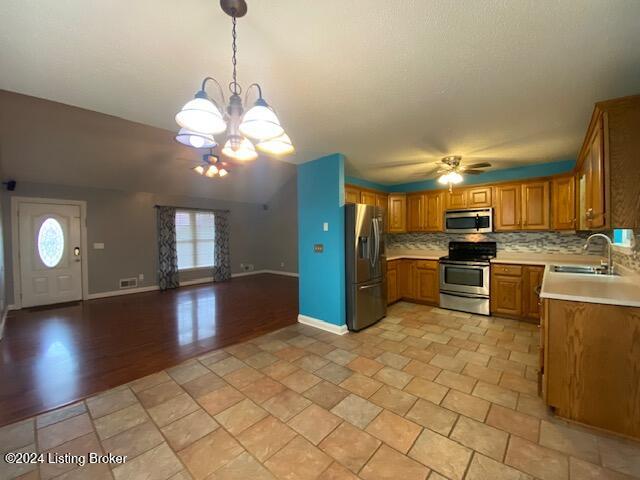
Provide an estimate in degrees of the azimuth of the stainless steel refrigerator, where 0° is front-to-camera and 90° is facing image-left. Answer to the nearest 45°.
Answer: approximately 315°

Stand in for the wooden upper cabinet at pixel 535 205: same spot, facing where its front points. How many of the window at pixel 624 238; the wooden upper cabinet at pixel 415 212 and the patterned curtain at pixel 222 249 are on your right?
2

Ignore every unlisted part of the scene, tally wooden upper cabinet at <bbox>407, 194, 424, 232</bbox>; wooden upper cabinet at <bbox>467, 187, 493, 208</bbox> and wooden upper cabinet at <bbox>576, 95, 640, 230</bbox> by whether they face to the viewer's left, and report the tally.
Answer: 1

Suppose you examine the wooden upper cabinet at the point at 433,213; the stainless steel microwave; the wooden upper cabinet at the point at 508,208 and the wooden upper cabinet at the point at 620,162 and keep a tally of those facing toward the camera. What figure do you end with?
3

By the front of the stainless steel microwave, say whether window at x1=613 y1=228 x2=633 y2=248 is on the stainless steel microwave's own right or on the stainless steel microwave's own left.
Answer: on the stainless steel microwave's own left

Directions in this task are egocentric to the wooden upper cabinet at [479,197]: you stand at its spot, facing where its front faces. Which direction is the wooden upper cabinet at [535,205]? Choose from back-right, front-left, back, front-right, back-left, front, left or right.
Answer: left

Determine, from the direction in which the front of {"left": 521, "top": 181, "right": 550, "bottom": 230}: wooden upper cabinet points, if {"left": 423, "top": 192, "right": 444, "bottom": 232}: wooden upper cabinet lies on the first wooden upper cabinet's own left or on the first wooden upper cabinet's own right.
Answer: on the first wooden upper cabinet's own right

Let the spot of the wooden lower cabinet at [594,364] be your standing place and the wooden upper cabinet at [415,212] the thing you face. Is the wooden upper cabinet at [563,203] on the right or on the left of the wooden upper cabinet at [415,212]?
right
